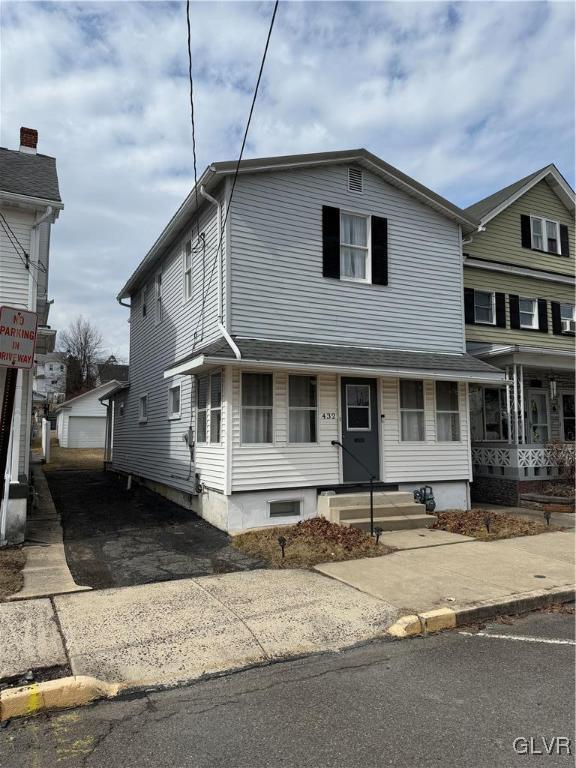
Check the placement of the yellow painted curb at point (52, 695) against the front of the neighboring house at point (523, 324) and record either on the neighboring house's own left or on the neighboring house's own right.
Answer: on the neighboring house's own right

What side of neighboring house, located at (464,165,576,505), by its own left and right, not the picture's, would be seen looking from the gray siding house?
right

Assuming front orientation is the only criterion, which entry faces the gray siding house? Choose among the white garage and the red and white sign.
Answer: the white garage

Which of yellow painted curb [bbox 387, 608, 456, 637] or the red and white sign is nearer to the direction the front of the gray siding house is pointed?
the yellow painted curb

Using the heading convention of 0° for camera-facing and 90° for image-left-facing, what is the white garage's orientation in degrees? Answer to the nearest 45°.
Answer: approximately 0°

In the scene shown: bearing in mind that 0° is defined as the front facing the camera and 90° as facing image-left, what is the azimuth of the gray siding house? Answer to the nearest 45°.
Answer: approximately 315°

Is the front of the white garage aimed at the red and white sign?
yes

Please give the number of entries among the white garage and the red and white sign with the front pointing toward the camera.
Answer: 2

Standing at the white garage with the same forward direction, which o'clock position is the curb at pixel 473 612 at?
The curb is roughly at 12 o'clock from the white garage.

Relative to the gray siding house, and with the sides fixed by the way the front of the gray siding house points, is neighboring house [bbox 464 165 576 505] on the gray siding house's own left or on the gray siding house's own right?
on the gray siding house's own left
